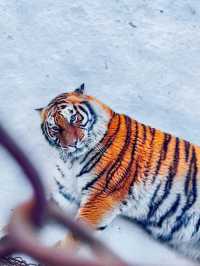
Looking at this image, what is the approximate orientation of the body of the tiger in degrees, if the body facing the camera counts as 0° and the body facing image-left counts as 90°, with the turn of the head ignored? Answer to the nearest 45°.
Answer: approximately 90°
